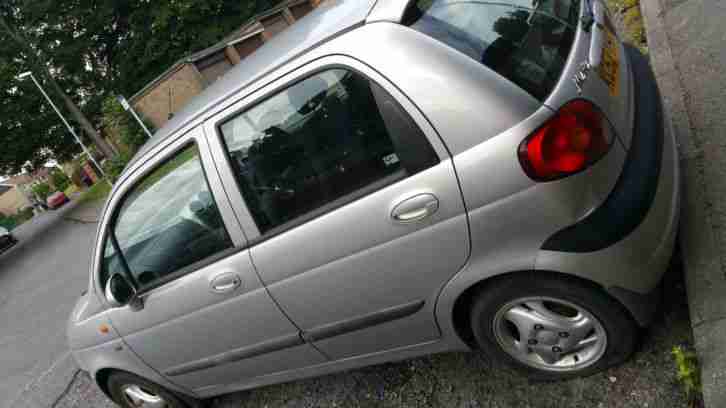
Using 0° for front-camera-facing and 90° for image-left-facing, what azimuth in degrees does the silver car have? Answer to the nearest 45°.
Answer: approximately 135°

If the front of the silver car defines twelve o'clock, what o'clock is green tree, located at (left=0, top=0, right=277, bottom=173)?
The green tree is roughly at 1 o'clock from the silver car.

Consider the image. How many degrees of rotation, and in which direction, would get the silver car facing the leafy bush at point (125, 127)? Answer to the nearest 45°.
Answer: approximately 45° to its right

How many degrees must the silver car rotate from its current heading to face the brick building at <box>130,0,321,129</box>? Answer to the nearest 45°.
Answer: approximately 45° to its right
